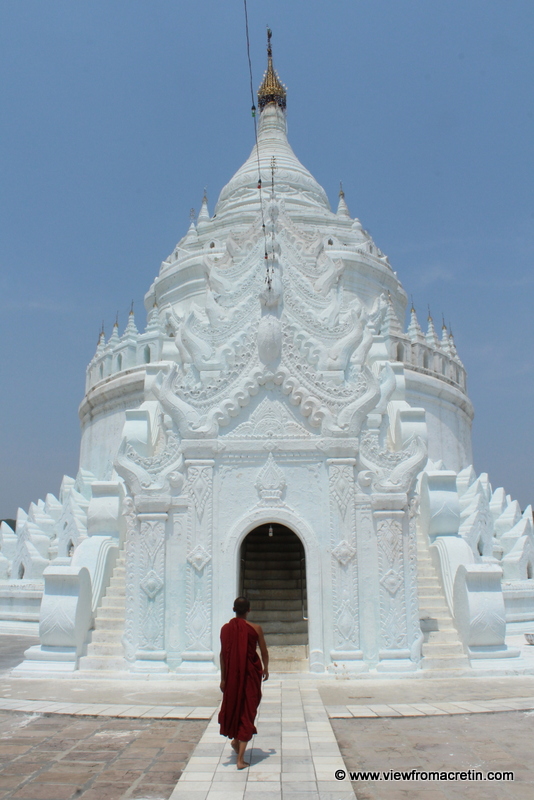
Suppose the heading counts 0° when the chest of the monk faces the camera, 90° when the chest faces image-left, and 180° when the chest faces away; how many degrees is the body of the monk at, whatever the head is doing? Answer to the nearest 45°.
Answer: approximately 180°

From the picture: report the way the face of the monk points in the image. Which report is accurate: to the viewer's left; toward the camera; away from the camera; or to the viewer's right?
away from the camera

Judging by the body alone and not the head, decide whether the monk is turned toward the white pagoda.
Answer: yes
